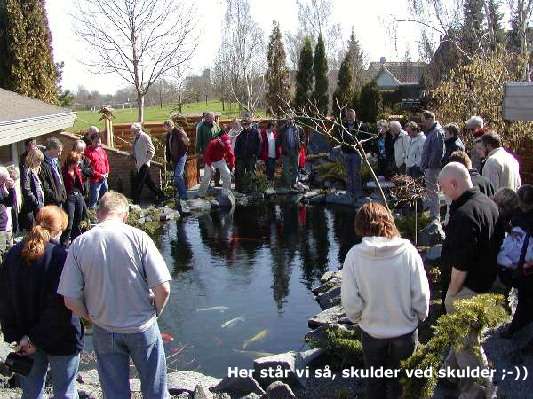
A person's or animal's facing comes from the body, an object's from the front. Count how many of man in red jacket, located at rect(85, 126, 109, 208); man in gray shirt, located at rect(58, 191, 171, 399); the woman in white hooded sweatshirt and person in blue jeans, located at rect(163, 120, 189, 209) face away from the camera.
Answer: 2

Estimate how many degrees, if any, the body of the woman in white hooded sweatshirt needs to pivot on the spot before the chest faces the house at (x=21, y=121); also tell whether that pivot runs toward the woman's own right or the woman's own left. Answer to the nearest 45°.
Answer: approximately 45° to the woman's own left

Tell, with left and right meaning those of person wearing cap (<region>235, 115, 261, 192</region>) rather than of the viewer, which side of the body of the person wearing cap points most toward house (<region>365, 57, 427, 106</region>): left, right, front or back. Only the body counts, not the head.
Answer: back

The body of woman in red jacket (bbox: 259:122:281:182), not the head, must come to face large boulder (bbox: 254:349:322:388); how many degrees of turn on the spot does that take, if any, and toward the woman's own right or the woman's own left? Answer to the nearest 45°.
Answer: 0° — they already face it

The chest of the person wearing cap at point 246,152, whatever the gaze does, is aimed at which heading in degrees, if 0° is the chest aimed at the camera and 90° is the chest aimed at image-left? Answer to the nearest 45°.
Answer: approximately 0°

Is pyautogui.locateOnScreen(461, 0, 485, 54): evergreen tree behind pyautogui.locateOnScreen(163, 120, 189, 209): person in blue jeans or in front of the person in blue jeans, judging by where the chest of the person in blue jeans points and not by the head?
behind

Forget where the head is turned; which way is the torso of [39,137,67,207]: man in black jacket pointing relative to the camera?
to the viewer's right

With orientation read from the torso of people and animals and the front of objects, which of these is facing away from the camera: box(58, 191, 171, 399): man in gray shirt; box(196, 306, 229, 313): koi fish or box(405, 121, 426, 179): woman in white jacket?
box(58, 191, 171, 399): man in gray shirt

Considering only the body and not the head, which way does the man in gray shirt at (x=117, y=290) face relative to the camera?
away from the camera

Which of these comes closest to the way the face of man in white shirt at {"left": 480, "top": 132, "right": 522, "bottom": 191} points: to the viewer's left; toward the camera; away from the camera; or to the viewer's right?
to the viewer's left

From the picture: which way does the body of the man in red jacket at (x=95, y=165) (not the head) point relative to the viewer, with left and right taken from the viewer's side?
facing the viewer and to the right of the viewer

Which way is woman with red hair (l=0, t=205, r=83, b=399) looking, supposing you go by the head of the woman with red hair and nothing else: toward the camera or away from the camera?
away from the camera

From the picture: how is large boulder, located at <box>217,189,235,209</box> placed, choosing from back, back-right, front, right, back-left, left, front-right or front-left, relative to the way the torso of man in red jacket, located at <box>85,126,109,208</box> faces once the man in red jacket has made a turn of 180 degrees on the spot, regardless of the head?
right

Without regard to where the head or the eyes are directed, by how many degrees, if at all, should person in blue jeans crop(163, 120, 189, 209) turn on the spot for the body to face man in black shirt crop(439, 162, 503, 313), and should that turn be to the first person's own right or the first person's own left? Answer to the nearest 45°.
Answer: approximately 45° to the first person's own left

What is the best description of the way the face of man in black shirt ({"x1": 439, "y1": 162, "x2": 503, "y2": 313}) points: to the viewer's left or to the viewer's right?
to the viewer's left

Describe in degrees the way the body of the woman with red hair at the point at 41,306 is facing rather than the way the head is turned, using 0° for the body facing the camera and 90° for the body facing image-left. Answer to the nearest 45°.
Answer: approximately 225°

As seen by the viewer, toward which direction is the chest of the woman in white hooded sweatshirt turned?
away from the camera
